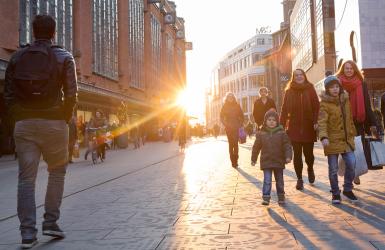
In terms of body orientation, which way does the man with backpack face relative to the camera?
away from the camera

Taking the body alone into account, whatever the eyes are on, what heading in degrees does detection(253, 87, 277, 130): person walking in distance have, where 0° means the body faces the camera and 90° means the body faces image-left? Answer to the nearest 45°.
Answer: approximately 0°

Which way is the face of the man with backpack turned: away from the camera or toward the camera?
away from the camera

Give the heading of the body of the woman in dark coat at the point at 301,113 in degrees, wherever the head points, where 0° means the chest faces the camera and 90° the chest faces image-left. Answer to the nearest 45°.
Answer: approximately 0°
